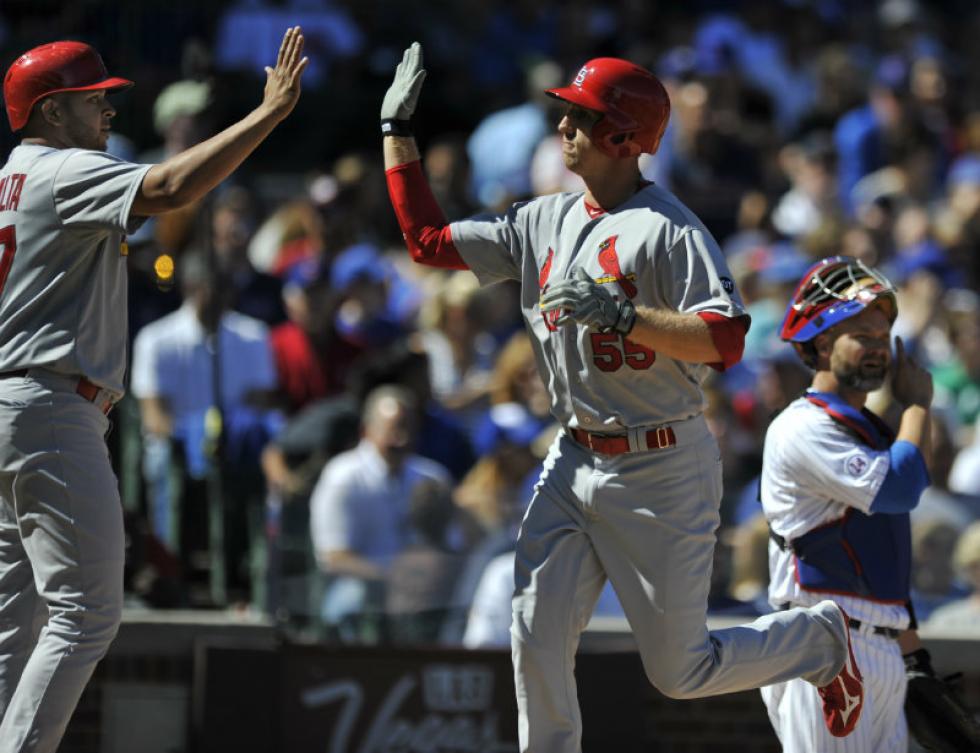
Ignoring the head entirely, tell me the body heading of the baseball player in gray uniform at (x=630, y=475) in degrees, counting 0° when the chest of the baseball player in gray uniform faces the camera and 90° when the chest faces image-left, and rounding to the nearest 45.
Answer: approximately 45°

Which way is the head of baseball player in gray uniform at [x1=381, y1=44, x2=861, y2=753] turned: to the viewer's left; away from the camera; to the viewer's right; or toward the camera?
to the viewer's left

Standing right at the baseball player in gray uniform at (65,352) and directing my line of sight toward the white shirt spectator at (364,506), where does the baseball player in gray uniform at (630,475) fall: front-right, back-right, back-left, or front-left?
front-right

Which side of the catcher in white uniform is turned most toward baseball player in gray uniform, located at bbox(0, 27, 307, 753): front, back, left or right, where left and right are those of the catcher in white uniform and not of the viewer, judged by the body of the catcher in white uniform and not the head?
right

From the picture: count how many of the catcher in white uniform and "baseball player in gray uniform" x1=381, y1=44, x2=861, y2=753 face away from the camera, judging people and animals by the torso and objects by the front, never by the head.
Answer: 0

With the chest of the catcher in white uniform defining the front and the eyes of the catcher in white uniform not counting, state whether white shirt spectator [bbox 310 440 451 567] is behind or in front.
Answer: behind

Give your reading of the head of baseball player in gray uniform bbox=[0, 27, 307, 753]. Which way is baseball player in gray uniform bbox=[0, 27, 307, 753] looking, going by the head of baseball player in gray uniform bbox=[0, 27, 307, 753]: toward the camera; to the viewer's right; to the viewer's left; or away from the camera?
to the viewer's right

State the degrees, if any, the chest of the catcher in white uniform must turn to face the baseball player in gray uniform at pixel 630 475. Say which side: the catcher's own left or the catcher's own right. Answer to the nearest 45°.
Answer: approximately 90° to the catcher's own right

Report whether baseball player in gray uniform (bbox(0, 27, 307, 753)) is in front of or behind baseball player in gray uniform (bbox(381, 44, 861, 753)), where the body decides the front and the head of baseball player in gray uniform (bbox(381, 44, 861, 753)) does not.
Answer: in front

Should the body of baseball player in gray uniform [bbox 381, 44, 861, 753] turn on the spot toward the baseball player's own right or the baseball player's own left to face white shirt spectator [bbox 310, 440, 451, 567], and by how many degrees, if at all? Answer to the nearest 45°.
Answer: approximately 90° to the baseball player's own right
